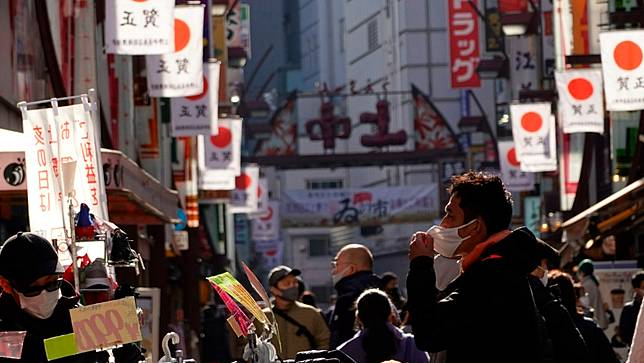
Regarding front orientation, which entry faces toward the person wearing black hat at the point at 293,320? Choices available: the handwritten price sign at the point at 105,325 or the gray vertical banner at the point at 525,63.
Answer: the gray vertical banner

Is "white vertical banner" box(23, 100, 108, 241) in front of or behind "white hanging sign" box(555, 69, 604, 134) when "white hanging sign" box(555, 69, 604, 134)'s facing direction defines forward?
in front

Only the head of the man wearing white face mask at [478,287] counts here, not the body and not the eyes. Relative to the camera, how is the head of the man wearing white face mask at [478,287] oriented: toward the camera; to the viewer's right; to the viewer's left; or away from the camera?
to the viewer's left

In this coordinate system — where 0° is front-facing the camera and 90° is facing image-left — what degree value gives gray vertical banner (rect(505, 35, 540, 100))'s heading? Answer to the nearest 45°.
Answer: approximately 0°

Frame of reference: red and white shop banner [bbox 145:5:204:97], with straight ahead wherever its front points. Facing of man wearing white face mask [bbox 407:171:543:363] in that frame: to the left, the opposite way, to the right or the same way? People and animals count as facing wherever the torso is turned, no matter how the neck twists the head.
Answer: to the right

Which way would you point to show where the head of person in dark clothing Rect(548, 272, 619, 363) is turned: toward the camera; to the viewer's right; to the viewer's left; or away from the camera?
away from the camera

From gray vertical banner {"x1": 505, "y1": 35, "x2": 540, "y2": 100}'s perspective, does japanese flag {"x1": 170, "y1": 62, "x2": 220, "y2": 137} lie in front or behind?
in front

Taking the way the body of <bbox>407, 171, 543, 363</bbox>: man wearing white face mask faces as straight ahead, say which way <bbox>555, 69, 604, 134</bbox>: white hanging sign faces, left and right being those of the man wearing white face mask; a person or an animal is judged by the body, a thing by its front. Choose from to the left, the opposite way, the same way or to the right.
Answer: to the left

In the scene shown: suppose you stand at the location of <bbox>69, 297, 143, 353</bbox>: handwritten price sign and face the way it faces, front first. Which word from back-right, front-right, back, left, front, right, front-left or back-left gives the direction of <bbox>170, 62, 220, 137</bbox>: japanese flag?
back
